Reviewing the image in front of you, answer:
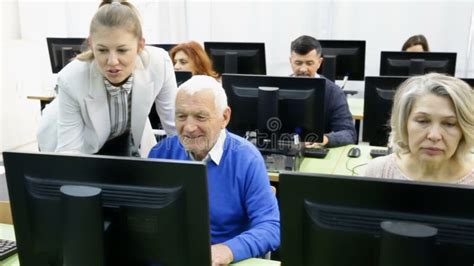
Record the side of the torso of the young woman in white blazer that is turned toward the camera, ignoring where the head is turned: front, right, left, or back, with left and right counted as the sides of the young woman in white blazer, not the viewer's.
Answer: front

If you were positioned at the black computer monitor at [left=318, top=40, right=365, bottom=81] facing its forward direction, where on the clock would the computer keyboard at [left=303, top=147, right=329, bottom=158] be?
The computer keyboard is roughly at 6 o'clock from the black computer monitor.

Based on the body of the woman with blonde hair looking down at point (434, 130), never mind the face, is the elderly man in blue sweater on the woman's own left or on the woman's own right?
on the woman's own right

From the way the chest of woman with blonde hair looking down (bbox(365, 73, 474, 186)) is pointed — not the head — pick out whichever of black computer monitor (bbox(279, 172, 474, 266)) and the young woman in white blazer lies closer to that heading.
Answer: the black computer monitor

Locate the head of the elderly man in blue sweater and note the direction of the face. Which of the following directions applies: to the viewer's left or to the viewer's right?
to the viewer's left

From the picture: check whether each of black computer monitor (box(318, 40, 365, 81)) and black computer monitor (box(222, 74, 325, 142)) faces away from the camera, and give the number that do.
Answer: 2

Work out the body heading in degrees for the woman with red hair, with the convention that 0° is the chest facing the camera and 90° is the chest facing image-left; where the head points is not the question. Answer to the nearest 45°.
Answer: approximately 45°

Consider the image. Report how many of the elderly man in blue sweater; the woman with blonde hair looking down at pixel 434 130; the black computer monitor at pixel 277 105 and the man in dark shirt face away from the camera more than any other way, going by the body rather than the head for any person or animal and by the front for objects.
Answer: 1

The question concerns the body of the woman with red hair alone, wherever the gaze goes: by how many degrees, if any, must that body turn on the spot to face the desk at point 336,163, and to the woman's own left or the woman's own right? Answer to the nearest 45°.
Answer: approximately 90° to the woman's own left

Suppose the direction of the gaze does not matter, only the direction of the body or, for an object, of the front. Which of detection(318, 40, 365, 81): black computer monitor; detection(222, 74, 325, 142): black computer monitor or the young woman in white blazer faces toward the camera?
the young woman in white blazer

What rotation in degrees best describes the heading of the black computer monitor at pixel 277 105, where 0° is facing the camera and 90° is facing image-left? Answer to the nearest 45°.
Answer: approximately 180°

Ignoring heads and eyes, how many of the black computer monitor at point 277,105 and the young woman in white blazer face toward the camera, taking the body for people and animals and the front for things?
1
